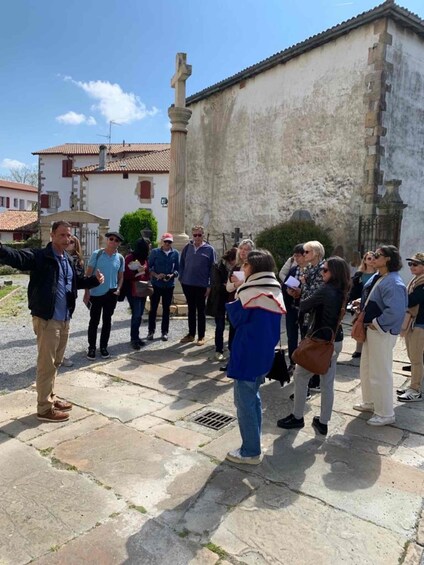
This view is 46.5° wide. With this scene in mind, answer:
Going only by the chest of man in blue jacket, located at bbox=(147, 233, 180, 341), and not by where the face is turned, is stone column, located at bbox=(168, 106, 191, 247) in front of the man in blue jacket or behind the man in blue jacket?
behind

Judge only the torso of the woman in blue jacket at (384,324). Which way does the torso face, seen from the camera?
to the viewer's left

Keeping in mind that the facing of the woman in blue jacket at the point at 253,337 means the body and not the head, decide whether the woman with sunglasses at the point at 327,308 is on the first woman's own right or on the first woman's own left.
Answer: on the first woman's own right

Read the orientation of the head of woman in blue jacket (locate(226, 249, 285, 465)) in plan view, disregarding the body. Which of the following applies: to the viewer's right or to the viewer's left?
to the viewer's left

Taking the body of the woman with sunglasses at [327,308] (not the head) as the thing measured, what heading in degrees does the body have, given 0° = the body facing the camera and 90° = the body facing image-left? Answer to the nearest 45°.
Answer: approximately 90°

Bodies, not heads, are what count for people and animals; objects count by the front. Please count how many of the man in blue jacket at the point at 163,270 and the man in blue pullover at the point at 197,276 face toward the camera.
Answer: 2

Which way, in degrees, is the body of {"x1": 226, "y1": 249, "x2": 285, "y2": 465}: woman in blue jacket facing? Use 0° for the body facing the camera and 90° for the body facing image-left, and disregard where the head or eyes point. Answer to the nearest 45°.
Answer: approximately 90°

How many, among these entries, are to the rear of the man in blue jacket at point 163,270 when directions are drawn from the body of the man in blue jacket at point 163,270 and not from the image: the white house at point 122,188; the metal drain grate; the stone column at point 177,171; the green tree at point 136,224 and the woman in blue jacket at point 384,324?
3

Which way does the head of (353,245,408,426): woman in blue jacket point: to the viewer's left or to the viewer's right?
to the viewer's left

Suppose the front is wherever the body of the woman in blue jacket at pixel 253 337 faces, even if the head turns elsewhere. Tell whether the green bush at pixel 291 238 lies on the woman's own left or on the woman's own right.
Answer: on the woman's own right

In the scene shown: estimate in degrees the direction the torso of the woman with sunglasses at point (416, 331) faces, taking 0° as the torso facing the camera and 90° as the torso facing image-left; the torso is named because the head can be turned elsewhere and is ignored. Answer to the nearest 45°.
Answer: approximately 90°
